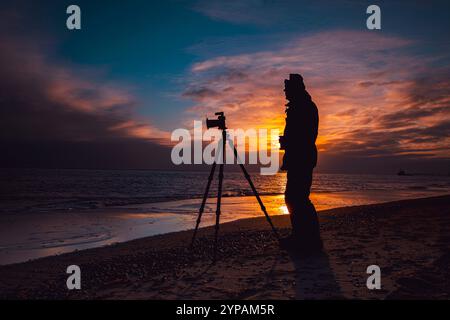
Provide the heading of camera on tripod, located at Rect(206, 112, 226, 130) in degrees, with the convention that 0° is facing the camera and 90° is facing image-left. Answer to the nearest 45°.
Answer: approximately 90°

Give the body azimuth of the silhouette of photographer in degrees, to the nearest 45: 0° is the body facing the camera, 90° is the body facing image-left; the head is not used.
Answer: approximately 90°

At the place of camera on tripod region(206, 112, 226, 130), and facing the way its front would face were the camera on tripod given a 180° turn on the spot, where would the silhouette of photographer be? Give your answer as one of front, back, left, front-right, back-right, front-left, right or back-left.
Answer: front
